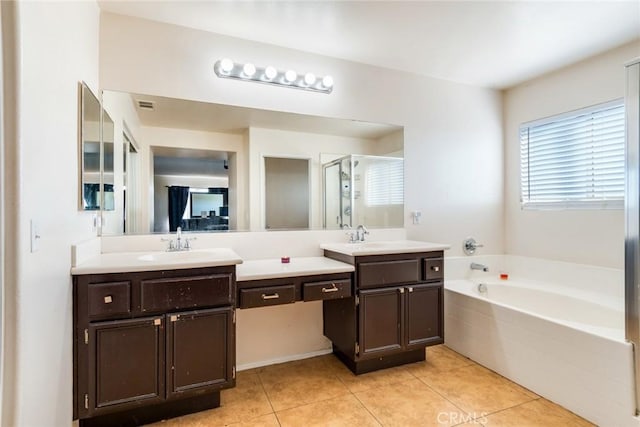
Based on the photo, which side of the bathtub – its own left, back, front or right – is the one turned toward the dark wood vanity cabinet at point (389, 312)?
front

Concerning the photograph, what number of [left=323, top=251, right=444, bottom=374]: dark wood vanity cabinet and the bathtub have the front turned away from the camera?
0

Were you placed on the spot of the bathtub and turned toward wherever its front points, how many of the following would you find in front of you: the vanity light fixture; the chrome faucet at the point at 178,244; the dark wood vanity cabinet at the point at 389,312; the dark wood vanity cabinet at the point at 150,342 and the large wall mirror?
5

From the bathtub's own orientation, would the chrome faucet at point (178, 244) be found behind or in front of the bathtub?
in front

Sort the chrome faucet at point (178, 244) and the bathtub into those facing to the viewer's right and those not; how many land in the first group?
0

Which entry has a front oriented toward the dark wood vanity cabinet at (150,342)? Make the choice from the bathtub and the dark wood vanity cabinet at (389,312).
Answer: the bathtub

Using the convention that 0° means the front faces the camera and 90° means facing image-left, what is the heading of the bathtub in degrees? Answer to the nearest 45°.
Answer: approximately 45°

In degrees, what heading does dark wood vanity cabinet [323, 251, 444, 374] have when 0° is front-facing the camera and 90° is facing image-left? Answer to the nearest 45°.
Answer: approximately 315°

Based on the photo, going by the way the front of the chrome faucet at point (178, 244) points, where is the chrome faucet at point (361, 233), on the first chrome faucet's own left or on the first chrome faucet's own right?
on the first chrome faucet's own left
